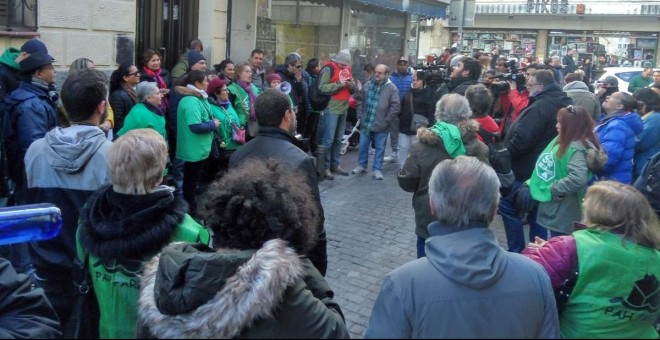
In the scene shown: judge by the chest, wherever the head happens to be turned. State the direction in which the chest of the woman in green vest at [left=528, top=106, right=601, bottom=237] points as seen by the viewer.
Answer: to the viewer's left

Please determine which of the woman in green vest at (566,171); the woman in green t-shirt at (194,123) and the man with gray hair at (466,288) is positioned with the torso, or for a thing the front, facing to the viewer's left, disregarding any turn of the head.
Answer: the woman in green vest at (566,171)

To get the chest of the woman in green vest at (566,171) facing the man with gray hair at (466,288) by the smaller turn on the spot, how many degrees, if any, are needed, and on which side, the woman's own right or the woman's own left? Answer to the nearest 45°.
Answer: approximately 90° to the woman's own left

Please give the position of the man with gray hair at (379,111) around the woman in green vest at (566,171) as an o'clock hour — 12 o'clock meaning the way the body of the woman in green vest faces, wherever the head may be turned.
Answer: The man with gray hair is roughly at 2 o'clock from the woman in green vest.

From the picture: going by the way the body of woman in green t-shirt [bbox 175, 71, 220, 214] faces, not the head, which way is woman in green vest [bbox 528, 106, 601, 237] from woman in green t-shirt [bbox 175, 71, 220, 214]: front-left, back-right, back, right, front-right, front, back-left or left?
front-right

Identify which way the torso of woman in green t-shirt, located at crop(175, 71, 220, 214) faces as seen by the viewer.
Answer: to the viewer's right

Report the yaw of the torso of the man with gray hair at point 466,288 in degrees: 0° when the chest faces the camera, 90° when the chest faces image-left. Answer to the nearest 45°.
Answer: approximately 180°
